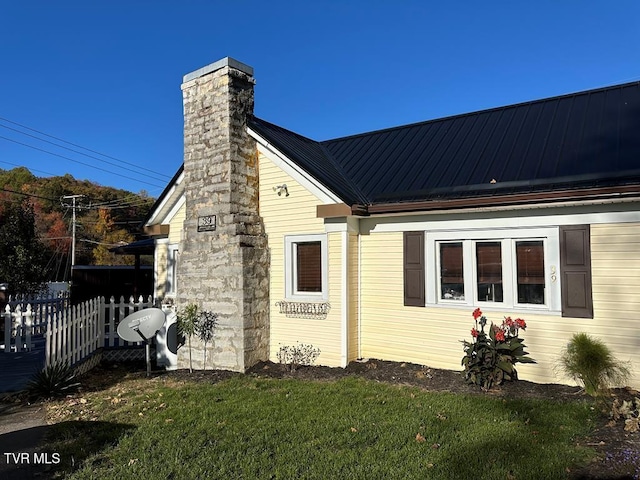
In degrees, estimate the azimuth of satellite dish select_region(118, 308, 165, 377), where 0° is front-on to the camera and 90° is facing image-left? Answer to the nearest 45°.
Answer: approximately 45°

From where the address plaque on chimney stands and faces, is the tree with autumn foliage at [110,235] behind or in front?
behind

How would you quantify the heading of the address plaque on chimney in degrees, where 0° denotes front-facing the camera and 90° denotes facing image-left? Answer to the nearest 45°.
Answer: approximately 0°

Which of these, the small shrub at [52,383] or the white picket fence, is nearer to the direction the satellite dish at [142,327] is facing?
the small shrub

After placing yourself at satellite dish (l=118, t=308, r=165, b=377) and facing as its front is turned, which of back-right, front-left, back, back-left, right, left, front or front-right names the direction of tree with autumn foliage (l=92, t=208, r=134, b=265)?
back-right

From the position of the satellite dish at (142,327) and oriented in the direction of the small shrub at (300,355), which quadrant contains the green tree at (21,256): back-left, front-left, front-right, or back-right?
back-left
